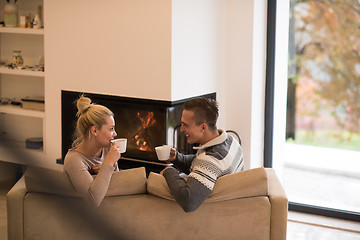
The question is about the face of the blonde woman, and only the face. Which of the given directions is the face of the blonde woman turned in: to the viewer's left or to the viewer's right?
to the viewer's right

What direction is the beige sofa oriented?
away from the camera

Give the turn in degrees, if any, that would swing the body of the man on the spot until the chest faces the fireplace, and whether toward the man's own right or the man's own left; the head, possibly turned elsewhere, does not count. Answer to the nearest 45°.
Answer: approximately 90° to the man's own right

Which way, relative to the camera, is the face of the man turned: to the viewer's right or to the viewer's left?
to the viewer's left

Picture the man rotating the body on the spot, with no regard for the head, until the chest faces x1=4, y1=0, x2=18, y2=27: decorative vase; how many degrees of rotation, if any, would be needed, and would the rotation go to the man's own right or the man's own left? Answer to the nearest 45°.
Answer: approximately 45° to the man's own right

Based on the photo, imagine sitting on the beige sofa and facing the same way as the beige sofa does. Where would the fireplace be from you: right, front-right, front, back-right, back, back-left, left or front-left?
front

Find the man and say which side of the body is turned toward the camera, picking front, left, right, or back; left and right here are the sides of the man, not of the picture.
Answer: left
